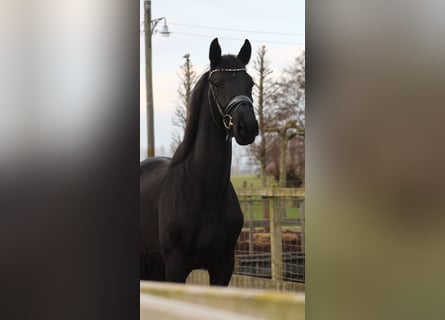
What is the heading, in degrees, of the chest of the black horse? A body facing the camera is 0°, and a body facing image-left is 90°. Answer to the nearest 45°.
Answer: approximately 315°
